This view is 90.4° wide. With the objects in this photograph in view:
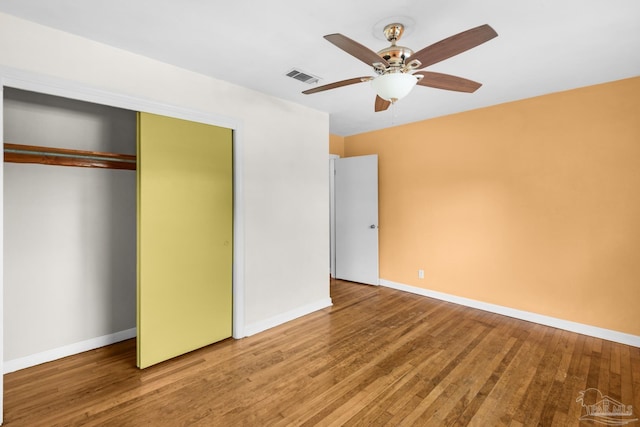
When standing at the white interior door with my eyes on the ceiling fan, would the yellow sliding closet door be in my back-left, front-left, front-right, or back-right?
front-right

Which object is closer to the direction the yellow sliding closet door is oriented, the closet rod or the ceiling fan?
the ceiling fan

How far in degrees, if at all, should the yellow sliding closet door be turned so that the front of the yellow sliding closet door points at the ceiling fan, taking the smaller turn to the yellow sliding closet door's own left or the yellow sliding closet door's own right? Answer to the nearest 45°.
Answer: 0° — it already faces it

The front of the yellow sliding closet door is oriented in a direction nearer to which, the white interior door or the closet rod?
the white interior door

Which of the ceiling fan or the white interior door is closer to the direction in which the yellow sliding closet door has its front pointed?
the ceiling fan

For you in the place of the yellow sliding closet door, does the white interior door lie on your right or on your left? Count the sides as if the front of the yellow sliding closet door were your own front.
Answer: on your left
